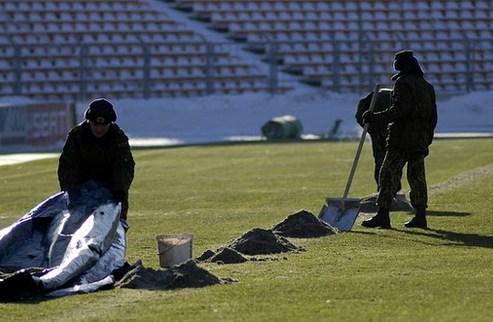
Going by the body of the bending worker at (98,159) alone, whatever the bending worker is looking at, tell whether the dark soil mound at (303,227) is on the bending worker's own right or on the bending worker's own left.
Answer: on the bending worker's own left

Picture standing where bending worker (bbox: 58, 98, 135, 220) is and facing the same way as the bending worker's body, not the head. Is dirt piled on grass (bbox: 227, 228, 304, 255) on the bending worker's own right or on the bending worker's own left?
on the bending worker's own left

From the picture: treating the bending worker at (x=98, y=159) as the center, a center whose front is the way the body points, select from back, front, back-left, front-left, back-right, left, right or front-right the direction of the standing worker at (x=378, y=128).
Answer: back-left

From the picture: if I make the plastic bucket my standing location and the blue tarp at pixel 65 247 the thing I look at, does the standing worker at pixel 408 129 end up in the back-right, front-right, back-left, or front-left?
back-right

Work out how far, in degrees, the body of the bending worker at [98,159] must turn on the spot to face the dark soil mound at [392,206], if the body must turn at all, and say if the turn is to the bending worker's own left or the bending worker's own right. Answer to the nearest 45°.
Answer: approximately 135° to the bending worker's own left

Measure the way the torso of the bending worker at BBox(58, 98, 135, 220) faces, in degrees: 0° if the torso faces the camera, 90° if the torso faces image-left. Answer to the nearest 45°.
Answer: approximately 0°

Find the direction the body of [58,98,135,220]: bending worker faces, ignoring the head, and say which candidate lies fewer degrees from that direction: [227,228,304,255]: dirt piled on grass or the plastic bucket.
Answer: the plastic bucket
